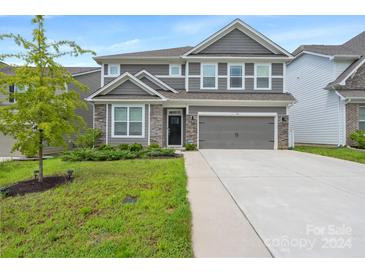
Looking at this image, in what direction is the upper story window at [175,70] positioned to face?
toward the camera

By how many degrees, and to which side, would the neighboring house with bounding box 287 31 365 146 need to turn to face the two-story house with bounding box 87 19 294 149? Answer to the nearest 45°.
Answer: approximately 90° to its right

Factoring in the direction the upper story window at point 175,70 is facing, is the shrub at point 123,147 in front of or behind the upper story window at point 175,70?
in front

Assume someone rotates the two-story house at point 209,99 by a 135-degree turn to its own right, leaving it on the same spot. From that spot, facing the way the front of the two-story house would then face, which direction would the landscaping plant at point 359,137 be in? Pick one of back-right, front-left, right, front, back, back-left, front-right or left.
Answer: back-right

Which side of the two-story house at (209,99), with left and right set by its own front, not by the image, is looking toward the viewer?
front

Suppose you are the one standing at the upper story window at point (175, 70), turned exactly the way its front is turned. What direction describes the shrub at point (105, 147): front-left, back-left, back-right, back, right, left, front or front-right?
front-right

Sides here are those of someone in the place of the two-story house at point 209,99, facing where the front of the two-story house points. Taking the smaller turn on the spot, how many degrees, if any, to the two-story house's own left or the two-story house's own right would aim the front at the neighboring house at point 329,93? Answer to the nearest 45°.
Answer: approximately 90° to the two-story house's own left

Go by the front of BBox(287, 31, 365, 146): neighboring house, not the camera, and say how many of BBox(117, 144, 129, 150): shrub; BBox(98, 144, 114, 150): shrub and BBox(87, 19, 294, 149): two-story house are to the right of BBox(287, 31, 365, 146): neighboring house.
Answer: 3

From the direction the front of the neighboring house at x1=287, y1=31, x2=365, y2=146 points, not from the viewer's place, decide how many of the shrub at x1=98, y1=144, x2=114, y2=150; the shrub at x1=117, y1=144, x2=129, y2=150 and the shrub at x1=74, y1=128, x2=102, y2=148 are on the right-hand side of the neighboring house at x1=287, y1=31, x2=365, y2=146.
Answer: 3

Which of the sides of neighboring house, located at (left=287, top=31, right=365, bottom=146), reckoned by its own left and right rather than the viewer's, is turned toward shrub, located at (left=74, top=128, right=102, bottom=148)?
right
